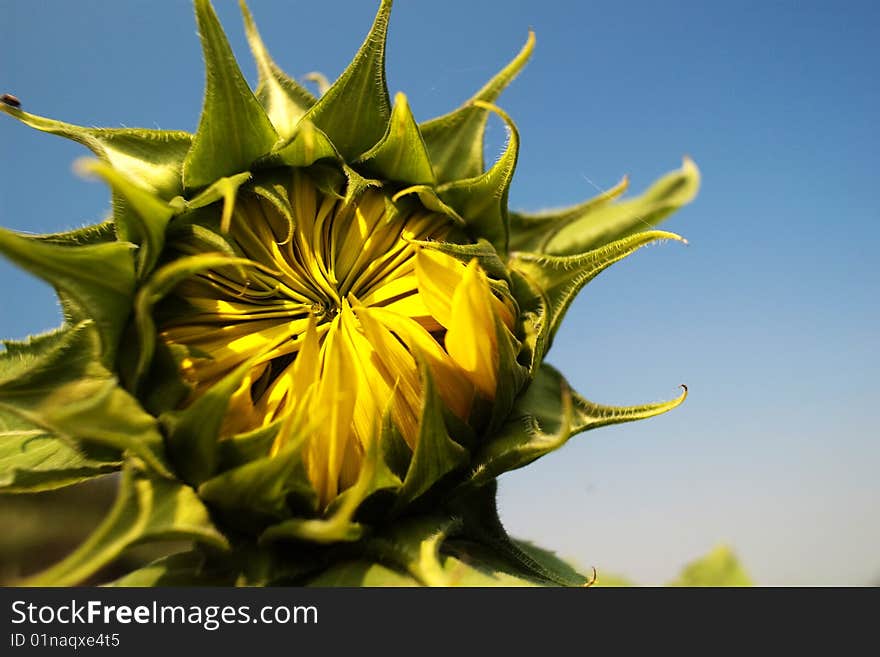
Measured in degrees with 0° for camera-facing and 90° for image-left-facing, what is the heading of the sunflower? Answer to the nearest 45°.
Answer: approximately 0°

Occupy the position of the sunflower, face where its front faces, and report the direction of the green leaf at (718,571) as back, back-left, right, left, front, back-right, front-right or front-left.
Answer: back-left
